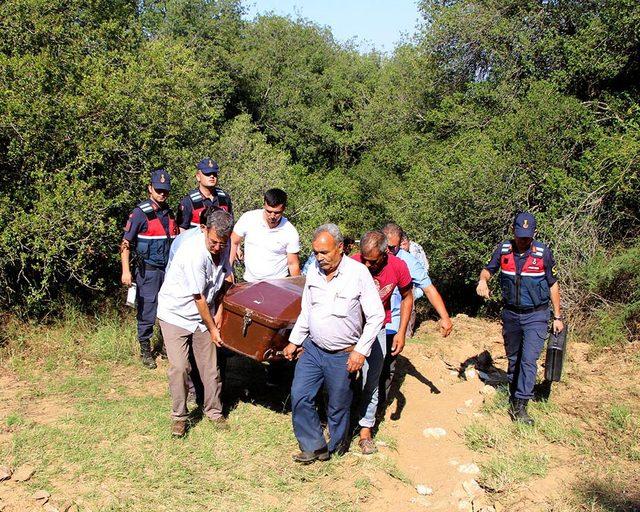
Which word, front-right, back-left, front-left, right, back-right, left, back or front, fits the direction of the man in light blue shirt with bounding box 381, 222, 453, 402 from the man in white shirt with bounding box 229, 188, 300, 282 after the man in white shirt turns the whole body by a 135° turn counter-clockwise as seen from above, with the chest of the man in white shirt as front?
front-right

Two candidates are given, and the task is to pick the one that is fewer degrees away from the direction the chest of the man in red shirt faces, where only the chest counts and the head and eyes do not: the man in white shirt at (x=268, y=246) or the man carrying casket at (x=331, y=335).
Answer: the man carrying casket

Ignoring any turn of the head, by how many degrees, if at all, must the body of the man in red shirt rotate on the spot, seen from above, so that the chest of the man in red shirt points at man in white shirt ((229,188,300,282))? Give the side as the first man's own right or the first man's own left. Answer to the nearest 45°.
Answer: approximately 90° to the first man's own right

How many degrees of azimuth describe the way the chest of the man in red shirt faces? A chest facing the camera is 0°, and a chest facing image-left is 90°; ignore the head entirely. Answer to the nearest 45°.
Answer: approximately 45°

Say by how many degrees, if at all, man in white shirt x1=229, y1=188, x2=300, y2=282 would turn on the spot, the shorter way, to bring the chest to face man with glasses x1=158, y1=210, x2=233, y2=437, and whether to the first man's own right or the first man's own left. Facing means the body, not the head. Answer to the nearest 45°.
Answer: approximately 45° to the first man's own right

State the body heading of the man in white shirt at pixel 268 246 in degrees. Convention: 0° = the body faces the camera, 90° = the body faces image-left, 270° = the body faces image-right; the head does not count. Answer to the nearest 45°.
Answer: approximately 0°

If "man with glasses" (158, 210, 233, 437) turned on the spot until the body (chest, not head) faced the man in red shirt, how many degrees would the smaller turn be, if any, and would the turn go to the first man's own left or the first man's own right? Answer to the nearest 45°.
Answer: approximately 45° to the first man's own left

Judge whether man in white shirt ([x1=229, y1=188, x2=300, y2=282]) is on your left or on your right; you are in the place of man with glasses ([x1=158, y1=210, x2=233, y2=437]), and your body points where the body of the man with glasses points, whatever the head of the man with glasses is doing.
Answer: on your left

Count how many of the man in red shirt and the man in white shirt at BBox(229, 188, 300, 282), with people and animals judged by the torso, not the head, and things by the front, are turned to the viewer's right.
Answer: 0
